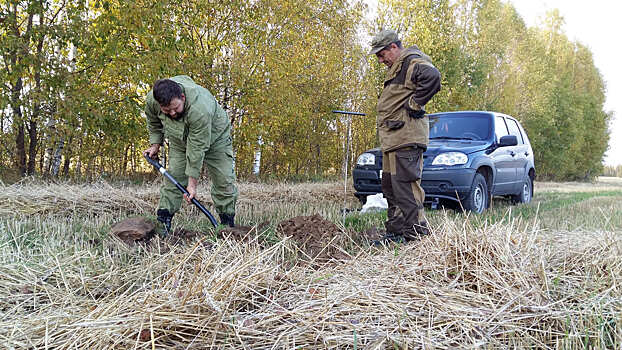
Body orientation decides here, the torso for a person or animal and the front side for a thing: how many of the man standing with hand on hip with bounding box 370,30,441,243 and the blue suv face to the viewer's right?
0

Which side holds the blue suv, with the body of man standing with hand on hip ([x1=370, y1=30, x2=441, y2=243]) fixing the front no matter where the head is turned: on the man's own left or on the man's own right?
on the man's own right

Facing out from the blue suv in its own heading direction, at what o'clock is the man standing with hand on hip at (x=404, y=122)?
The man standing with hand on hip is roughly at 11 o'clock from the blue suv.

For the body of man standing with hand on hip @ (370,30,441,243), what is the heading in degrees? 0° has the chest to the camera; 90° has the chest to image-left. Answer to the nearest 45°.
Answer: approximately 90°
